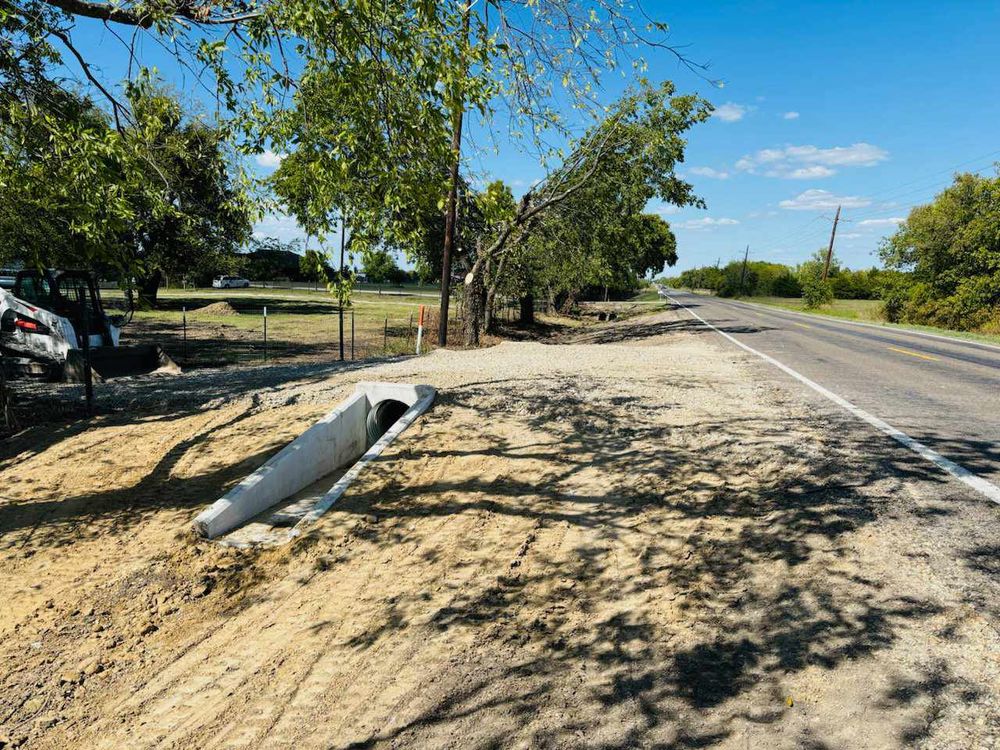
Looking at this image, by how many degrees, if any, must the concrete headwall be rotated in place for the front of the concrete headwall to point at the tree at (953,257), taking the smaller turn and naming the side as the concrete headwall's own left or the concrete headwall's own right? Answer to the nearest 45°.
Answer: approximately 135° to the concrete headwall's own left

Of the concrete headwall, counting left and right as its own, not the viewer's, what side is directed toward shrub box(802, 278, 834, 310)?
back

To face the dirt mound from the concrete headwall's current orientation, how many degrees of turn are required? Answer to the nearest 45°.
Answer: approximately 135° to its right

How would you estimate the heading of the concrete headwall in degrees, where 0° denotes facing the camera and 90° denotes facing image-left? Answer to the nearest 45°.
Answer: approximately 45°

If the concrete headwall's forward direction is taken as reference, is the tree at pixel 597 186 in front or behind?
behind
